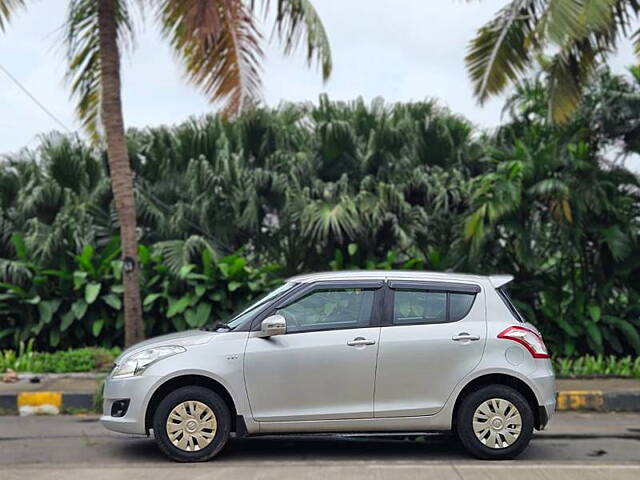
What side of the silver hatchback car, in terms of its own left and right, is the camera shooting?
left

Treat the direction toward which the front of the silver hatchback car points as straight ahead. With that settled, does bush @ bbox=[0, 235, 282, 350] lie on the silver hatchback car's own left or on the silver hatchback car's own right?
on the silver hatchback car's own right
